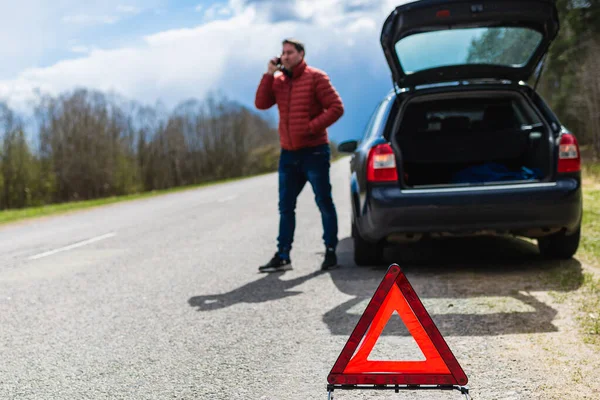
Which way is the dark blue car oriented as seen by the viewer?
away from the camera

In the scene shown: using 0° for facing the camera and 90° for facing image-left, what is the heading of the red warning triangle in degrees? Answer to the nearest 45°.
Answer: approximately 0°

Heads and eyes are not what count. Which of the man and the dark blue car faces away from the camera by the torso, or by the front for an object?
the dark blue car

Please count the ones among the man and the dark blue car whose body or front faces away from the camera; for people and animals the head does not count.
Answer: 1

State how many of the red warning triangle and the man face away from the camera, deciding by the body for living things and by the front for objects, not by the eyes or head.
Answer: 0

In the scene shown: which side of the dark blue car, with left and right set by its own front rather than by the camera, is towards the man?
left

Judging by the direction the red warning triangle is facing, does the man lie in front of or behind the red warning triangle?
behind

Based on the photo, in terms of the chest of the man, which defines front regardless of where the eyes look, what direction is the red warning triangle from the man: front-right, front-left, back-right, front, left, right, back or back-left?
front-left

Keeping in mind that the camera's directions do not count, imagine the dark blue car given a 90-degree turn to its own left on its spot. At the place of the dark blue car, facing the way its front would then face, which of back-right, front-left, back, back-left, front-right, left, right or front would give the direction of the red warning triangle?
left
